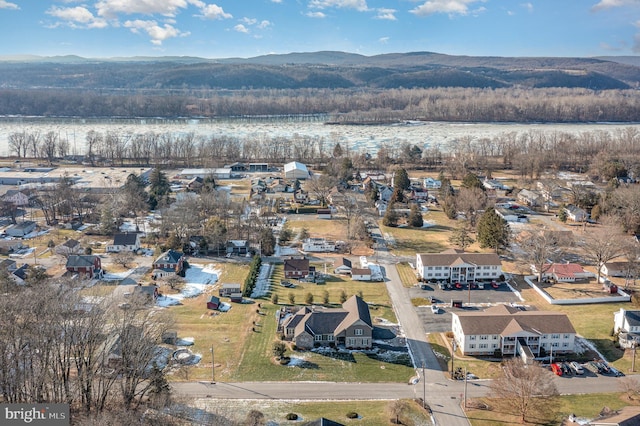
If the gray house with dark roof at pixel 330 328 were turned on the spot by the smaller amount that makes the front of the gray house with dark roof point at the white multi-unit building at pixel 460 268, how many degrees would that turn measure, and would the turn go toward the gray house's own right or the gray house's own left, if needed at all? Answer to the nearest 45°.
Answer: approximately 135° to the gray house's own left

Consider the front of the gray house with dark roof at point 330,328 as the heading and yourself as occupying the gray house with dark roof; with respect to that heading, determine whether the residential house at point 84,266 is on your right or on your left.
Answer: on your right

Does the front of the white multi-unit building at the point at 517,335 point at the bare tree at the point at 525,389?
yes

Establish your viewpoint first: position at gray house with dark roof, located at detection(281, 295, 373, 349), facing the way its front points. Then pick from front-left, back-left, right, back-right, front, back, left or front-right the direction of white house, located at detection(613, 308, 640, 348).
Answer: left

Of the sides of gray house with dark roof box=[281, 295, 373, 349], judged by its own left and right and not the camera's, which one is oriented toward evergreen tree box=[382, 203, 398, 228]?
back

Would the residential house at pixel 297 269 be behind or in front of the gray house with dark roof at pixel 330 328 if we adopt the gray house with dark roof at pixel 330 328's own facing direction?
behind

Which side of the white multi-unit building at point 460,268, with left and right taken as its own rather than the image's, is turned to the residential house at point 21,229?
right

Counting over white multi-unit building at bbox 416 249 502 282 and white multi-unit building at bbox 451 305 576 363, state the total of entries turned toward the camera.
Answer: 2

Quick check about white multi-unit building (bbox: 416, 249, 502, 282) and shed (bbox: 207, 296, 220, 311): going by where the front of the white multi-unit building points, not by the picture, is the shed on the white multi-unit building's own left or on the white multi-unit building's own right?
on the white multi-unit building's own right

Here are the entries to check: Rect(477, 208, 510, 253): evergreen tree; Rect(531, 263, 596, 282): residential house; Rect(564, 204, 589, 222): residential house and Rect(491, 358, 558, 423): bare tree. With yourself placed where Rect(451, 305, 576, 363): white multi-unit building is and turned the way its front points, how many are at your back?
3

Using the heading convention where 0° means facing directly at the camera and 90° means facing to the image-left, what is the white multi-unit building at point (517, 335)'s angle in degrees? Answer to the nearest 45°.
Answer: approximately 0°
